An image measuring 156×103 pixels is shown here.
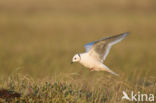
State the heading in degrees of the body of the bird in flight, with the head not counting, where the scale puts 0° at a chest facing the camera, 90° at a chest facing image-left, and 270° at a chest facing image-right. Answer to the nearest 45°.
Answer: approximately 90°
